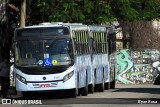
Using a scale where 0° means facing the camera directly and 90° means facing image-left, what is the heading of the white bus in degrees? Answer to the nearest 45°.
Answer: approximately 0°
